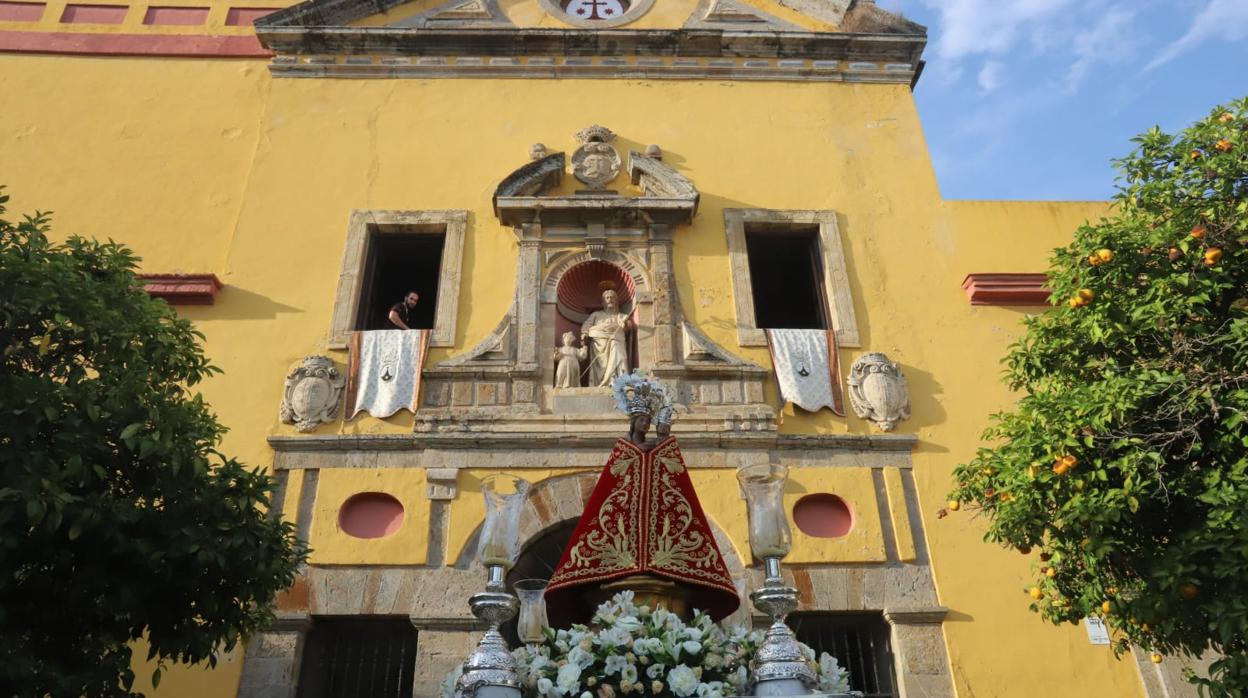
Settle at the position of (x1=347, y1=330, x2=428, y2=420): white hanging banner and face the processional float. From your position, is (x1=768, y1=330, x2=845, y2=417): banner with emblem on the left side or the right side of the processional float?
left

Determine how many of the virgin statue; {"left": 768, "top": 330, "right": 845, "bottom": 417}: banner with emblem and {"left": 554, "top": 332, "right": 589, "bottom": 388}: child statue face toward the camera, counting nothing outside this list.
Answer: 3

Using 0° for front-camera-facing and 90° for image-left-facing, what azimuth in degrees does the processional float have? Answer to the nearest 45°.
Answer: approximately 0°

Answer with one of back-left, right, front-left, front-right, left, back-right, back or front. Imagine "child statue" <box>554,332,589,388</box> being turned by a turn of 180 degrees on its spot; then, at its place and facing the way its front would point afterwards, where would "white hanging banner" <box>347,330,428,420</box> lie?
left

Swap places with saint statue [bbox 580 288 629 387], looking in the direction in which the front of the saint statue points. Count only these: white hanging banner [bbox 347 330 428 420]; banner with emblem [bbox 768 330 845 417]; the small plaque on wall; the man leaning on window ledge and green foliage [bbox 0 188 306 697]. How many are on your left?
2
